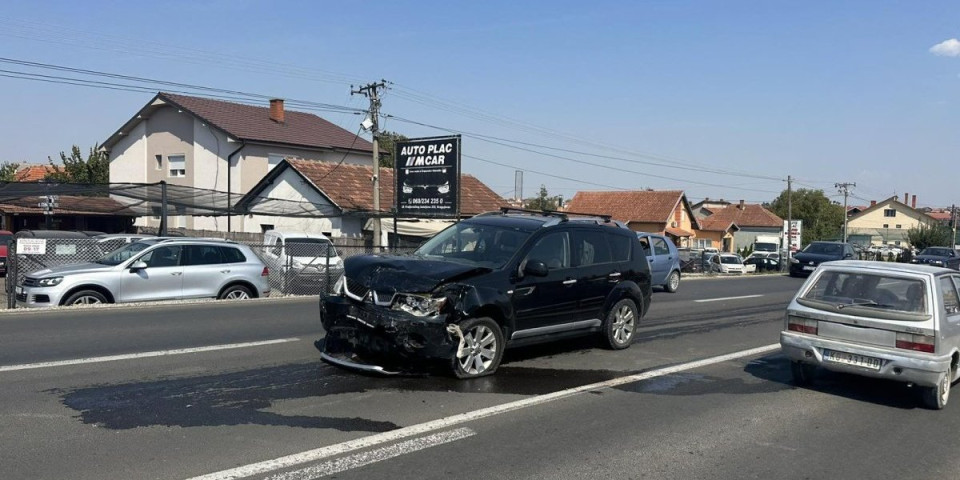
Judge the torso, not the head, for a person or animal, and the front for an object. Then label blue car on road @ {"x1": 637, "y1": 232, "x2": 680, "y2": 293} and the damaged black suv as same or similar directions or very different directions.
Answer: same or similar directions

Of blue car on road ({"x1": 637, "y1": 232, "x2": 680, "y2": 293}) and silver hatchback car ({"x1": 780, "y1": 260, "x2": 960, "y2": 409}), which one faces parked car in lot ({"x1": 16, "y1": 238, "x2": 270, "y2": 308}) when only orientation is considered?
blue car on road ({"x1": 637, "y1": 232, "x2": 680, "y2": 293})

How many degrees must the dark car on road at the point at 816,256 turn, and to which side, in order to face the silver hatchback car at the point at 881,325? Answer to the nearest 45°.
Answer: approximately 45° to its left

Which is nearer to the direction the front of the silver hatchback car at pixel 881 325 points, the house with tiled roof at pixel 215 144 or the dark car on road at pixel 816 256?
the dark car on road

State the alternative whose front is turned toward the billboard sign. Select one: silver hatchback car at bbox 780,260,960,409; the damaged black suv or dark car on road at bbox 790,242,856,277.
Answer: the dark car on road

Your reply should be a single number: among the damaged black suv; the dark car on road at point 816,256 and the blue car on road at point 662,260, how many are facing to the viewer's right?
0

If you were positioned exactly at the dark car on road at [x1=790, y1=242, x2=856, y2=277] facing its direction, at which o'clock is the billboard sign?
The billboard sign is roughly at 12 o'clock from the dark car on road.

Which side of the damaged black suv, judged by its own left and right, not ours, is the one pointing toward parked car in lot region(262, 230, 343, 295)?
right

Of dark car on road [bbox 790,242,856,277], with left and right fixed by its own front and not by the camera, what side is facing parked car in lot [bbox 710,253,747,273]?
right

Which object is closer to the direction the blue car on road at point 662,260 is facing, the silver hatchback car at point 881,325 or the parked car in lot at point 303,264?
the parked car in lot

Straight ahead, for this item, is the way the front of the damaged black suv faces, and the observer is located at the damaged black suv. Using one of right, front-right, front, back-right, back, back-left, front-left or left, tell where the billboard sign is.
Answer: back-right

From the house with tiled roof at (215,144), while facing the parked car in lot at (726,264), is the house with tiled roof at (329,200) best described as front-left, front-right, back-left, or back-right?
front-right

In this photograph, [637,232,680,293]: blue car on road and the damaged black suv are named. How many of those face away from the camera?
0

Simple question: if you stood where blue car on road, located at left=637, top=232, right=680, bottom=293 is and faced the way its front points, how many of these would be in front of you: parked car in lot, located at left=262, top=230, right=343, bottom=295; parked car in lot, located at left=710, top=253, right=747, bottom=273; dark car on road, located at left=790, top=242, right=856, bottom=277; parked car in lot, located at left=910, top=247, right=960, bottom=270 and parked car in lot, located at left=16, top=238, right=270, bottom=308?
2

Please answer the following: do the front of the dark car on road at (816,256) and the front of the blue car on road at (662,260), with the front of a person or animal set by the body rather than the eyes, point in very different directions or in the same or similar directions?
same or similar directions

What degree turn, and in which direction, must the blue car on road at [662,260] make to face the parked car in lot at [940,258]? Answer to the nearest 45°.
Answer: approximately 180°
